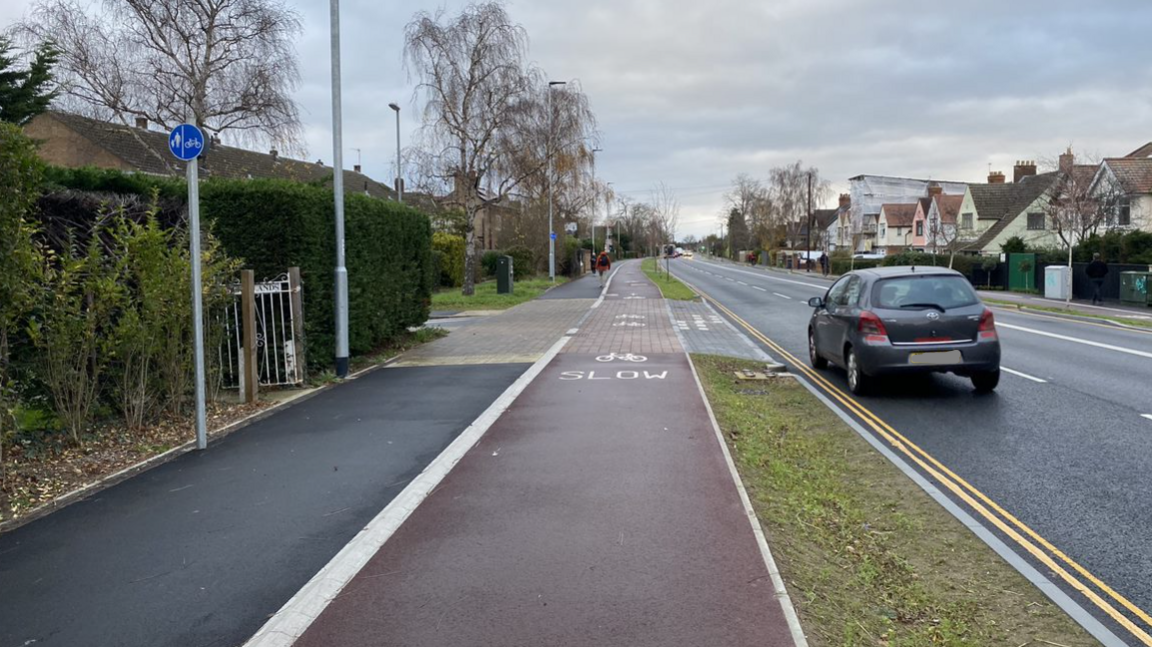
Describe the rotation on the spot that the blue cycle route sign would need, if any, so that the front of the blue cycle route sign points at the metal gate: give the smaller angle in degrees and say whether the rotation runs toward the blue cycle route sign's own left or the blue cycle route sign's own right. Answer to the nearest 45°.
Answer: approximately 180°

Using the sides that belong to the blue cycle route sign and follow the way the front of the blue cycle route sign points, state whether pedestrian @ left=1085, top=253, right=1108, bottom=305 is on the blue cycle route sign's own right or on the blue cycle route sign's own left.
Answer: on the blue cycle route sign's own left

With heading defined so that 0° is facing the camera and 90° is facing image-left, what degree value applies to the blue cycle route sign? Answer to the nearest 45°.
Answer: approximately 0°

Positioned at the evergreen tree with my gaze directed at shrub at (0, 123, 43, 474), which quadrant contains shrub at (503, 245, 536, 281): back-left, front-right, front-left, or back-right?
back-left

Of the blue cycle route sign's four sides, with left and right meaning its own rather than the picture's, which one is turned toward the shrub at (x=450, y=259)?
back

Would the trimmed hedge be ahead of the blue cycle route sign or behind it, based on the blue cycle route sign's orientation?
behind

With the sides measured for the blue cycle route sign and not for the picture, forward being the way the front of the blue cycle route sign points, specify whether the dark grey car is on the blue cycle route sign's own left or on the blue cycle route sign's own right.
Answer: on the blue cycle route sign's own left

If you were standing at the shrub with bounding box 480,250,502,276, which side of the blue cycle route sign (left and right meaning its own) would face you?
back
